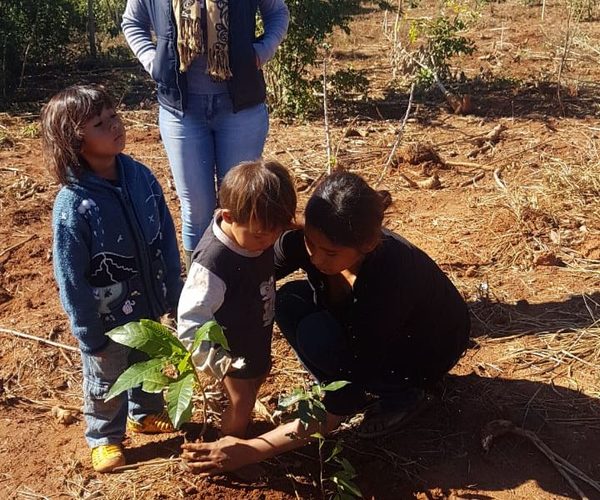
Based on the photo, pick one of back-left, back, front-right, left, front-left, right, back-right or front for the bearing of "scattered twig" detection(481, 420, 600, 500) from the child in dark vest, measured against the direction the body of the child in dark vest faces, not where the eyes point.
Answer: front-left

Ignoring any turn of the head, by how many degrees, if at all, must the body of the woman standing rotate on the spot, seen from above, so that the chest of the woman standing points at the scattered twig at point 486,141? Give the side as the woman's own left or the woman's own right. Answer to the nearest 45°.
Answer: approximately 135° to the woman's own left

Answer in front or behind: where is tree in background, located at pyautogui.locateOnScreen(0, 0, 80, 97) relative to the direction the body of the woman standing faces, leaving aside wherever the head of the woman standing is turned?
behind

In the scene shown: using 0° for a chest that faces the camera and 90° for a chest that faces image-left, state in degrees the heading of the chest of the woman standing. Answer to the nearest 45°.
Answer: approximately 0°

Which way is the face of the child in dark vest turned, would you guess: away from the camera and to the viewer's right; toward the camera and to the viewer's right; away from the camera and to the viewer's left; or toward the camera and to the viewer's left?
toward the camera and to the viewer's right

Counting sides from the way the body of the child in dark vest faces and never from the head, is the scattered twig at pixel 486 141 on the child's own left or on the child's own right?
on the child's own left

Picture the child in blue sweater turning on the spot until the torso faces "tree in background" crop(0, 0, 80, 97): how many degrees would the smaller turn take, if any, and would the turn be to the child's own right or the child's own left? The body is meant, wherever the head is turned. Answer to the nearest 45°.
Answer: approximately 135° to the child's own left

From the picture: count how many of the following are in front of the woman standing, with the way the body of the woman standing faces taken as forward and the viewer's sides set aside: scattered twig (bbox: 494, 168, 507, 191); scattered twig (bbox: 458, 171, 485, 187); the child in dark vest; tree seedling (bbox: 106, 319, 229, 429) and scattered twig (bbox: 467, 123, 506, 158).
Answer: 2

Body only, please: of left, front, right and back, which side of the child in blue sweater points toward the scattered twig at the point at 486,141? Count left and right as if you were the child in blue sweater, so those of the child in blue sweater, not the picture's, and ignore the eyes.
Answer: left

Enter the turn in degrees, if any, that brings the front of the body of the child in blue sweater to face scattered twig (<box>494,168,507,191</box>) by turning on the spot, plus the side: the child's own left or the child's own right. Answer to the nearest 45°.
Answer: approximately 90° to the child's own left

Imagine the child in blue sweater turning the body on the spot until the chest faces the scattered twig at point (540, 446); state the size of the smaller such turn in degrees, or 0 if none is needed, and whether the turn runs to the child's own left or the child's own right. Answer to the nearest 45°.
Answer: approximately 45° to the child's own left
